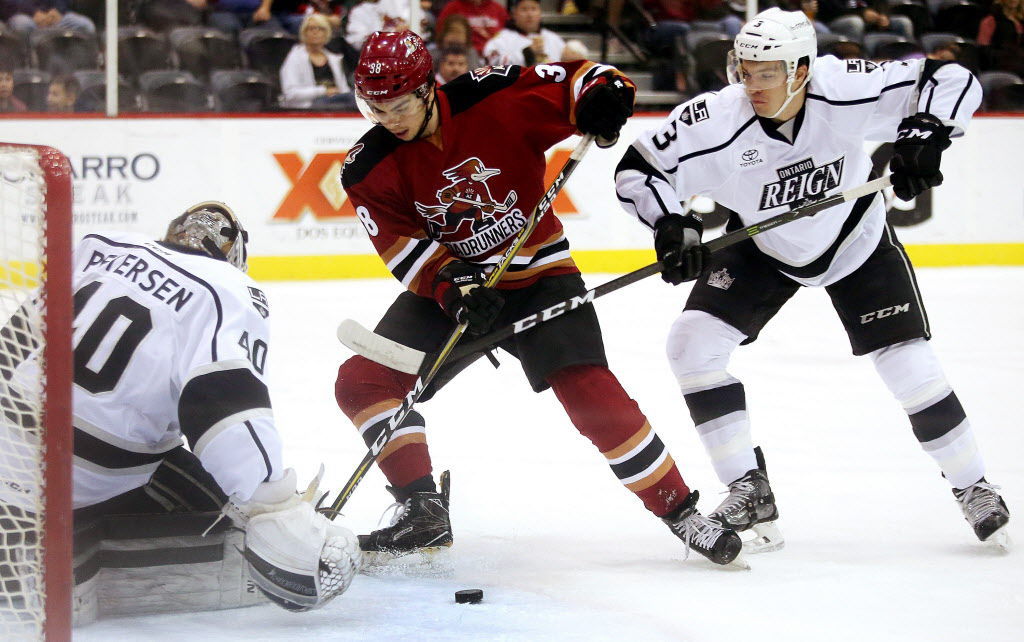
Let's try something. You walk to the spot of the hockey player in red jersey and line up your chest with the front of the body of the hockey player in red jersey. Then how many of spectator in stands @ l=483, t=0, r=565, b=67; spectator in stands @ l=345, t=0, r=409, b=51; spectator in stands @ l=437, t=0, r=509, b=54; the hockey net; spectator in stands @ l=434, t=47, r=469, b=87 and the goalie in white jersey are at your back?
4

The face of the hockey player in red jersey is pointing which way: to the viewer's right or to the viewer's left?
to the viewer's left

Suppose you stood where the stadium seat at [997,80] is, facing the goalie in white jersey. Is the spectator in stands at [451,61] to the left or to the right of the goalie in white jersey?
right

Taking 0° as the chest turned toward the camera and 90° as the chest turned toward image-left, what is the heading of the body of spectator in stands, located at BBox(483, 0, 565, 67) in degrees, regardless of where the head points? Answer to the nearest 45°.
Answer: approximately 0°

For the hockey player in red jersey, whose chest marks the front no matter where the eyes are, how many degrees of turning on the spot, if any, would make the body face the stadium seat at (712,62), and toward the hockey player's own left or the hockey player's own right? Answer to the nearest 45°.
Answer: approximately 180°
